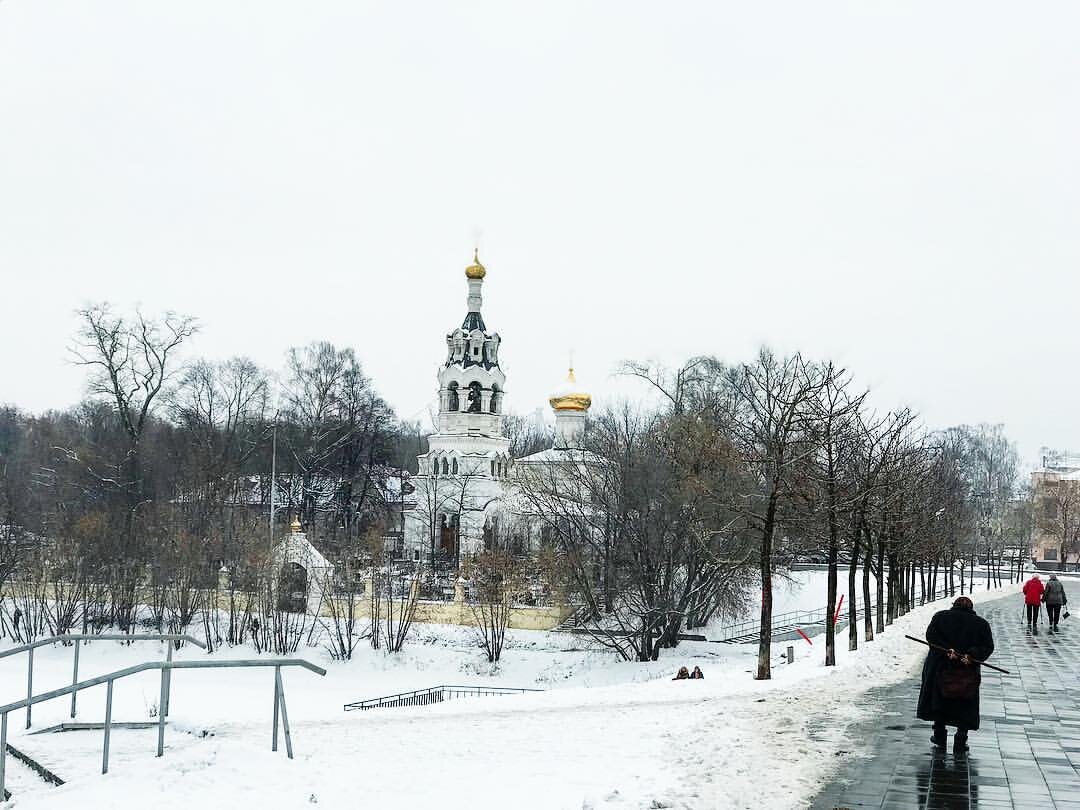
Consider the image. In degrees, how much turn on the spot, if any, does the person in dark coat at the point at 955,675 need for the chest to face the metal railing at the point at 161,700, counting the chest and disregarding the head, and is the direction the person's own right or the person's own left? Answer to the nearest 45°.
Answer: approximately 135° to the person's own left

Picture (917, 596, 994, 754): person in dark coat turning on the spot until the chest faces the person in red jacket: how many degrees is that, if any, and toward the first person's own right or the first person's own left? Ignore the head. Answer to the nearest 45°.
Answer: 0° — they already face them

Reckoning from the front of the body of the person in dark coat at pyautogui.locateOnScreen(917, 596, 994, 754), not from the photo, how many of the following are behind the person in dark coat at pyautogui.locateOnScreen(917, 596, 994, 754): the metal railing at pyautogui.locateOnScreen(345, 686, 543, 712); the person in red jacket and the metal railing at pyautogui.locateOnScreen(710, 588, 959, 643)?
0

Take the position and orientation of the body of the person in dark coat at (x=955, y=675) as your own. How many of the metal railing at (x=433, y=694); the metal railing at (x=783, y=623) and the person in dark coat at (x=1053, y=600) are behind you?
0

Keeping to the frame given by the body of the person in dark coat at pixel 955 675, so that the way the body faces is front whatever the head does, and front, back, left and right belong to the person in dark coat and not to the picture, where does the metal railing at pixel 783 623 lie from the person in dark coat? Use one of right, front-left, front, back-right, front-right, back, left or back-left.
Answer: front

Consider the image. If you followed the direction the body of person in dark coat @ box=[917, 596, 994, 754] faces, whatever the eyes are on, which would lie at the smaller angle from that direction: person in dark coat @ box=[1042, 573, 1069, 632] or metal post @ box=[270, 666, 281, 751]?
the person in dark coat

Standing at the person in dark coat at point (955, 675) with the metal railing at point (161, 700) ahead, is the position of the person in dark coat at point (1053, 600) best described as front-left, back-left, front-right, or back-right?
back-right

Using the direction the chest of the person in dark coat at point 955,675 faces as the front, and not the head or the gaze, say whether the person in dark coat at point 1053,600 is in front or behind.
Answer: in front

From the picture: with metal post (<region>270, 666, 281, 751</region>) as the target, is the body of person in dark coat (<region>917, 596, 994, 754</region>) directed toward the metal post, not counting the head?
no

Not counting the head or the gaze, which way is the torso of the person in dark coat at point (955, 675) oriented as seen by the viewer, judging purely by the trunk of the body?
away from the camera

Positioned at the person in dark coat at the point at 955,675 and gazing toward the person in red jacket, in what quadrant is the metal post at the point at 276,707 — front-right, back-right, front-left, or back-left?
back-left
